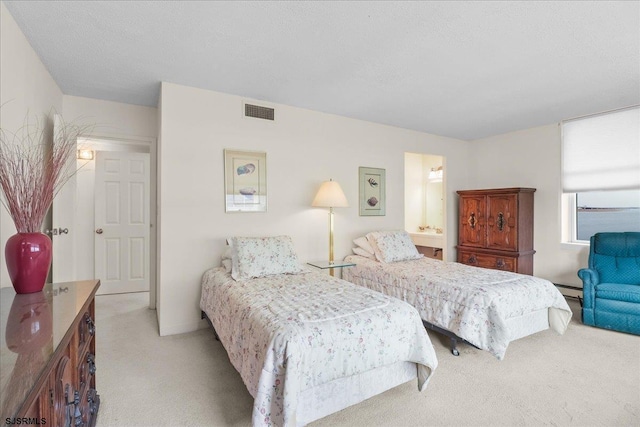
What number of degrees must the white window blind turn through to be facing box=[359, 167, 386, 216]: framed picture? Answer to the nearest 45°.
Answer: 0° — it already faces it

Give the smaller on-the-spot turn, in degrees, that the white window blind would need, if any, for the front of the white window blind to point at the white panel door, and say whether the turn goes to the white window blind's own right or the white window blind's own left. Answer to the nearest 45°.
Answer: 0° — it already faces it

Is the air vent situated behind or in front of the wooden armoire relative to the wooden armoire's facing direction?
in front

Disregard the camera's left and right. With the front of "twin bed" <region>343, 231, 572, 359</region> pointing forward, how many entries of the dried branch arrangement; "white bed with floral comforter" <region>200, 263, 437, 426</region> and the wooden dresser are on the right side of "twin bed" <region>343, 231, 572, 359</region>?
3

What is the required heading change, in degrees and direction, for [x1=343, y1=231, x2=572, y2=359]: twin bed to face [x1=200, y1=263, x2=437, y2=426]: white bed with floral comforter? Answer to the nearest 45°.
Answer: approximately 90° to its right

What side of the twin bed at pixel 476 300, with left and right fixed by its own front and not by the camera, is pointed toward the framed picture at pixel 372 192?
back

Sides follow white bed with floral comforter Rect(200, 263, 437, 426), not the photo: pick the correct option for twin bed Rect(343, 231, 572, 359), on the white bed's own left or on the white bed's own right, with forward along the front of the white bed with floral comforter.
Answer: on the white bed's own left

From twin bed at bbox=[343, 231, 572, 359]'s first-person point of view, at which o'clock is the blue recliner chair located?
The blue recliner chair is roughly at 9 o'clock from the twin bed.

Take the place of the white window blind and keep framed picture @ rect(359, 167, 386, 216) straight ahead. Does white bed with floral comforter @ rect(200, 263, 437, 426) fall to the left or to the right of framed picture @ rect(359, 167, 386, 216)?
left

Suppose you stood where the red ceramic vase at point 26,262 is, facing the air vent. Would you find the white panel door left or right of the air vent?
left

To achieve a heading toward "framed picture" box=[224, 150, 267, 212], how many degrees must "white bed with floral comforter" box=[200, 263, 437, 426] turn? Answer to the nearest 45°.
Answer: approximately 180°

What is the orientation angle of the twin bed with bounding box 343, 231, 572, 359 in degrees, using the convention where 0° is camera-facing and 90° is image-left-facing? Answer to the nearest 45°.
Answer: approximately 315°
